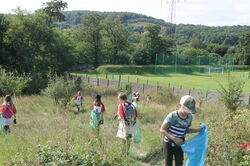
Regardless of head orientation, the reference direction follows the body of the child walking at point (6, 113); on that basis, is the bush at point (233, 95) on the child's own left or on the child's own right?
on the child's own right

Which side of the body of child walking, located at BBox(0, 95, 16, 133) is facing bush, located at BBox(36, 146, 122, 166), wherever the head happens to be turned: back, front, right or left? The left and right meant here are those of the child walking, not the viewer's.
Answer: back

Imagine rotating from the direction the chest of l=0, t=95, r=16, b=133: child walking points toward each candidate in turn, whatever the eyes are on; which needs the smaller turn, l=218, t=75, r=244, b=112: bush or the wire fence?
the wire fence
